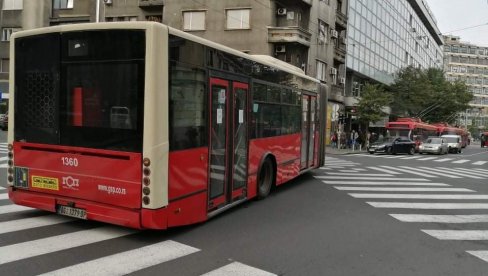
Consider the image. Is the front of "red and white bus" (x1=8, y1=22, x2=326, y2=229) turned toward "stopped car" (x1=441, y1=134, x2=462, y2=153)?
yes

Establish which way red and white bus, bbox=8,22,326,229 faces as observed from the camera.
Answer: facing away from the viewer and to the right of the viewer

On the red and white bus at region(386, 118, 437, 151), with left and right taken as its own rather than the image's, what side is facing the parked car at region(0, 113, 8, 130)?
front

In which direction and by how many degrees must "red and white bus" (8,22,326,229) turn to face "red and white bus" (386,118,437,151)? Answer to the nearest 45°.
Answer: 0° — it already faces it

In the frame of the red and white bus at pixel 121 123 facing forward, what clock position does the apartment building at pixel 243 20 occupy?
The apartment building is roughly at 11 o'clock from the red and white bus.

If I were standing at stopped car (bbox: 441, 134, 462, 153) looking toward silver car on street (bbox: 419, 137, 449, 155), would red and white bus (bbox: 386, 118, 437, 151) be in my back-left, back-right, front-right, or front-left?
front-right

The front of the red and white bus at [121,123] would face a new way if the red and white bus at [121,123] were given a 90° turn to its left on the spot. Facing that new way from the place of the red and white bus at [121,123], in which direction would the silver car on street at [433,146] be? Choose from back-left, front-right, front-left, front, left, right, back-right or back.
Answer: right

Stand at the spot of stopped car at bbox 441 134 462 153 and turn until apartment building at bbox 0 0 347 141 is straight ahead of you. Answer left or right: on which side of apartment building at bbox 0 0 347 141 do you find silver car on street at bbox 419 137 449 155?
left

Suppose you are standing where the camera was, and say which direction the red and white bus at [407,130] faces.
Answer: facing the viewer and to the left of the viewer

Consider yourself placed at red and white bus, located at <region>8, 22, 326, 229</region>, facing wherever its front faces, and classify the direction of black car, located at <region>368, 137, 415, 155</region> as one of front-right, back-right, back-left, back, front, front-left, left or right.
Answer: front

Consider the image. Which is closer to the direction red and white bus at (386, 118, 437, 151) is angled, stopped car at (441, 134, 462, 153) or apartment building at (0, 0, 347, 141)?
the apartment building

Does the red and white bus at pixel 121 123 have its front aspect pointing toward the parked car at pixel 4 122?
no

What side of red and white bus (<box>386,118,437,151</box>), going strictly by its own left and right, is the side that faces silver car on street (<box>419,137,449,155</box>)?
left

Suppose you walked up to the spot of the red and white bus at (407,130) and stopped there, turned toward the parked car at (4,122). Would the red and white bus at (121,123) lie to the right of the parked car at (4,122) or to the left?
left

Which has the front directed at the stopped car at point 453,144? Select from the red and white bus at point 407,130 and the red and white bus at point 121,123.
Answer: the red and white bus at point 121,123

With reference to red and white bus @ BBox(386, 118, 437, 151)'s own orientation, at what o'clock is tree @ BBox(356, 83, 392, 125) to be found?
The tree is roughly at 2 o'clock from the red and white bus.
